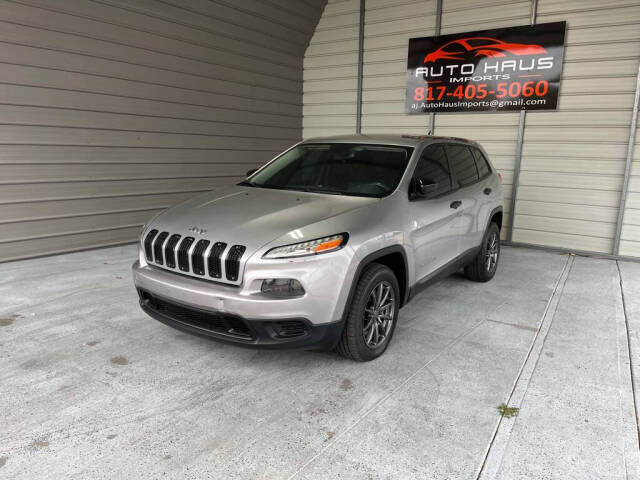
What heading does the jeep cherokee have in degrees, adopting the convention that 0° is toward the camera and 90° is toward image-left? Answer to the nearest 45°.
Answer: approximately 45°
